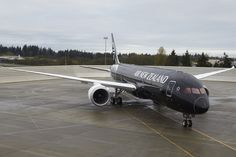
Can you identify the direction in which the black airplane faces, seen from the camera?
facing the viewer and to the right of the viewer
